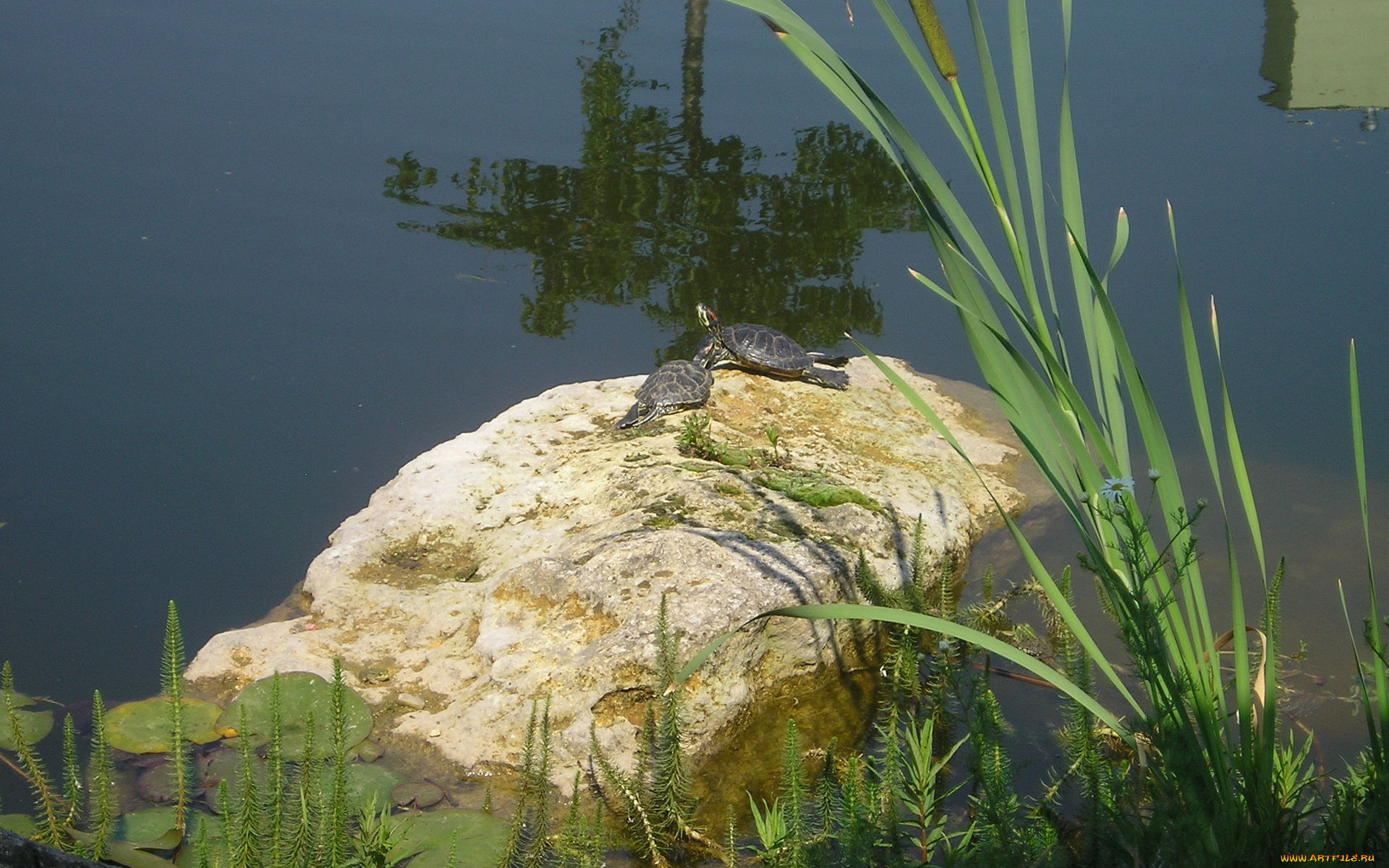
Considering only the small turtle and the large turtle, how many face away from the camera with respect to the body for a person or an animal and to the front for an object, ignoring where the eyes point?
0

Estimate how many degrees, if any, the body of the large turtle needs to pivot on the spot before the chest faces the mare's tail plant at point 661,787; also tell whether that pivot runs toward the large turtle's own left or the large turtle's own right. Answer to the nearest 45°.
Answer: approximately 90° to the large turtle's own left

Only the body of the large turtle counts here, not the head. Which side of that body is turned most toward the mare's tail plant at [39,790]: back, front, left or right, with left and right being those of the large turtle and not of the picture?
left

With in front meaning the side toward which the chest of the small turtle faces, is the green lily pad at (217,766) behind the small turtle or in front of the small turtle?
in front

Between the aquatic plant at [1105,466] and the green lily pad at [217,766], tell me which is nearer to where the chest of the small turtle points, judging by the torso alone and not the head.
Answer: the green lily pad

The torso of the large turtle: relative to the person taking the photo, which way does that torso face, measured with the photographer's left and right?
facing to the left of the viewer

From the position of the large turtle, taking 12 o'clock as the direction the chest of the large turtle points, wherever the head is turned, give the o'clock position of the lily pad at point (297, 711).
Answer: The lily pad is roughly at 10 o'clock from the large turtle.

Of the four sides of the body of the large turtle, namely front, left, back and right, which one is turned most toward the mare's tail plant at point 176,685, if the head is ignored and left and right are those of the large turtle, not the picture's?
left

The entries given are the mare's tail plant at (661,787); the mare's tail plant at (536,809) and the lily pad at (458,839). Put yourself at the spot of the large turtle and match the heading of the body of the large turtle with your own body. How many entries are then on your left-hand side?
3
